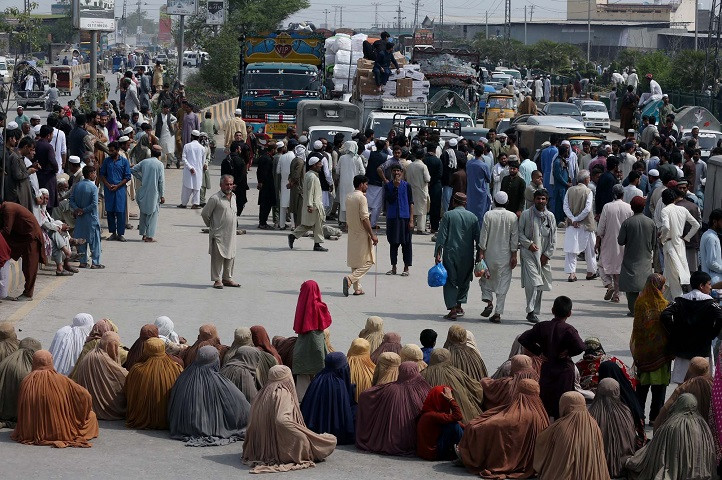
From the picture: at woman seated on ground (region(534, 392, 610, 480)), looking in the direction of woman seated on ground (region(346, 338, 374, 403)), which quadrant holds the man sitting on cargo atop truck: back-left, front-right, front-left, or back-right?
front-right

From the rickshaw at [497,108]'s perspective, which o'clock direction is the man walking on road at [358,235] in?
The man walking on road is roughly at 12 o'clock from the rickshaw.

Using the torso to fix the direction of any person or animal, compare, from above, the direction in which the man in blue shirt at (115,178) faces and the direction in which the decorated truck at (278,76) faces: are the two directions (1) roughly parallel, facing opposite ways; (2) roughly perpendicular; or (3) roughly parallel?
roughly parallel

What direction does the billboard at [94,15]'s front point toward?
toward the camera

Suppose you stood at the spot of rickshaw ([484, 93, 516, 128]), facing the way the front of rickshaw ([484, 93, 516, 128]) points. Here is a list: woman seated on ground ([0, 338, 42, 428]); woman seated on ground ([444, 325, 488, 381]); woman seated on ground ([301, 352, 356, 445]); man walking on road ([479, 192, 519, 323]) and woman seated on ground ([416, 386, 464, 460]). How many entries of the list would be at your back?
0

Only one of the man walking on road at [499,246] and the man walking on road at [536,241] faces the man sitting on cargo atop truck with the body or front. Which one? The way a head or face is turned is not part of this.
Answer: the man walking on road at [499,246]

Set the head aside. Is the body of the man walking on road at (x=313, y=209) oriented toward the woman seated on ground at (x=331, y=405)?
no

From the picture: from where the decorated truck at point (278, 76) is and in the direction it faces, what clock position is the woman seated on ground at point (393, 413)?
The woman seated on ground is roughly at 12 o'clock from the decorated truck.

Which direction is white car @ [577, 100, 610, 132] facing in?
toward the camera

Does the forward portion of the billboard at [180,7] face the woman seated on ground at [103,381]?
yes

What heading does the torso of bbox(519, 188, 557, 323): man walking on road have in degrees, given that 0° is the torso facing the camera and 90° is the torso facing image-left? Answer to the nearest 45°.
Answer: approximately 0°

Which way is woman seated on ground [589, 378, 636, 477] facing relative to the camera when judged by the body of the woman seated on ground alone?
away from the camera

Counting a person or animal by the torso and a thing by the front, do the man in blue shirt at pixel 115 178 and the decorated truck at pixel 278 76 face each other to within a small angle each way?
no

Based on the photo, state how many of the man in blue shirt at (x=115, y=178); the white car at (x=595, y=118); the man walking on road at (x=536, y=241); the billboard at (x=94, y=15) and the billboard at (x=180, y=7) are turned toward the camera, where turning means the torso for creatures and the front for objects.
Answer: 5

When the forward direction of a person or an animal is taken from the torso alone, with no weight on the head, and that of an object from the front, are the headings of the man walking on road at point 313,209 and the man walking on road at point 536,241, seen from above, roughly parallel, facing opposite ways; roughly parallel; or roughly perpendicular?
roughly perpendicular
